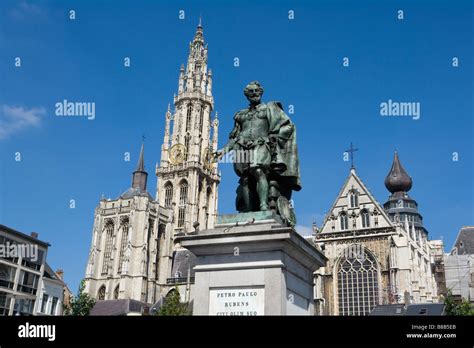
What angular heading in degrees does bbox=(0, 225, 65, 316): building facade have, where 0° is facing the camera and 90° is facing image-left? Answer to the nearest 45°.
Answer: approximately 315°

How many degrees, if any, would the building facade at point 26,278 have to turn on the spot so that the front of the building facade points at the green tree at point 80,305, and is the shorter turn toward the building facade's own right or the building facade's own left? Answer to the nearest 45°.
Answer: approximately 90° to the building facade's own left

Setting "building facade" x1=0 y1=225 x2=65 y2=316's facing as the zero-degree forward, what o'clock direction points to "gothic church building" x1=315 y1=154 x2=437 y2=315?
The gothic church building is roughly at 11 o'clock from the building facade.
